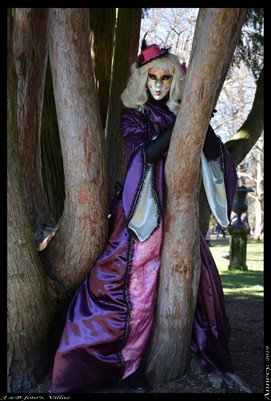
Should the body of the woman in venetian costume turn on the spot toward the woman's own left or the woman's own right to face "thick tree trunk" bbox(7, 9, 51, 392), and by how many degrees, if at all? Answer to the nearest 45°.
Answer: approximately 135° to the woman's own right

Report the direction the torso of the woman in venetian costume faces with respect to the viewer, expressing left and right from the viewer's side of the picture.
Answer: facing the viewer and to the right of the viewer
